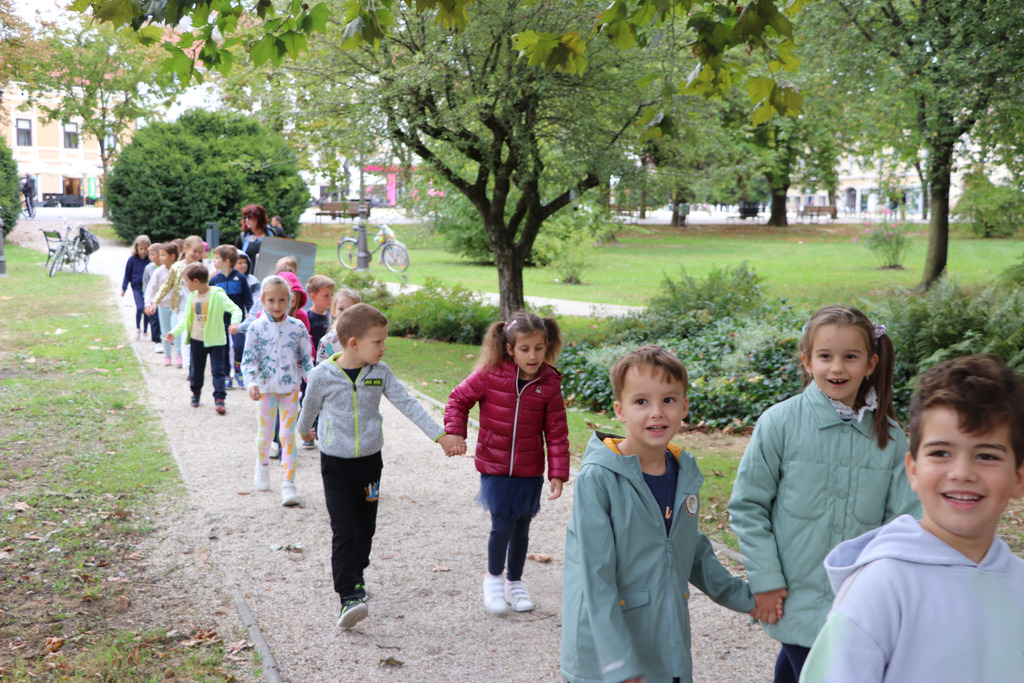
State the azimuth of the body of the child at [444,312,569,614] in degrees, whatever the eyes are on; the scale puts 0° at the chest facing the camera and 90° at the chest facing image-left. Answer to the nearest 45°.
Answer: approximately 0°

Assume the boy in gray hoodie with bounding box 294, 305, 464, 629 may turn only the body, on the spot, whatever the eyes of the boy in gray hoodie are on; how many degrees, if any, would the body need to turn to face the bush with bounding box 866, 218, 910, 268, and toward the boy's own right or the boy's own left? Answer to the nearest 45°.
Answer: approximately 135° to the boy's own left

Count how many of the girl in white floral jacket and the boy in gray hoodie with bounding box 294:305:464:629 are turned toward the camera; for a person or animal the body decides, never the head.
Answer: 2
